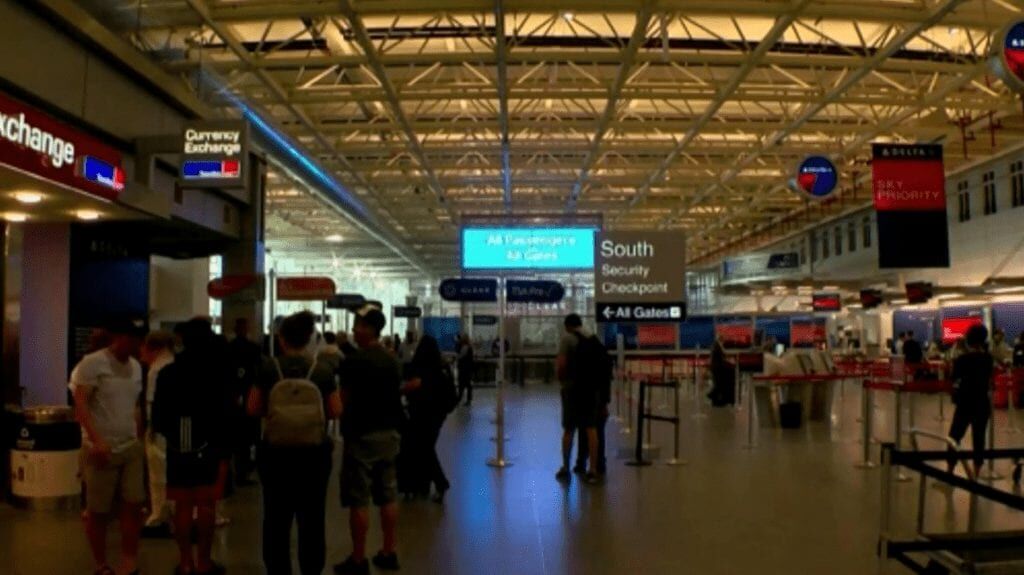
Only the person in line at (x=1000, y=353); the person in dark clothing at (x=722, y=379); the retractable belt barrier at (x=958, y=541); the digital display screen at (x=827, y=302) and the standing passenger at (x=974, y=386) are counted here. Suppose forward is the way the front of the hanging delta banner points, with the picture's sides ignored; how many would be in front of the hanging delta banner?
2

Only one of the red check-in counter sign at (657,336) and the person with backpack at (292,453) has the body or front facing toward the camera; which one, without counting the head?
the red check-in counter sign

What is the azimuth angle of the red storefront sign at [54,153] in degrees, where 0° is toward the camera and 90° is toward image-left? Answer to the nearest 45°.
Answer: approximately 315°

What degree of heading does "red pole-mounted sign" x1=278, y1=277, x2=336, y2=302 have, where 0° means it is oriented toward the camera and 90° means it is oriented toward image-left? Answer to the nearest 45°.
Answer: approximately 0°

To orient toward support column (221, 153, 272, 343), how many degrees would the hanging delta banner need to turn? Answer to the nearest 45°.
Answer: approximately 90° to its right

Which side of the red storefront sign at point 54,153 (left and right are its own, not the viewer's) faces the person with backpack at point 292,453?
front

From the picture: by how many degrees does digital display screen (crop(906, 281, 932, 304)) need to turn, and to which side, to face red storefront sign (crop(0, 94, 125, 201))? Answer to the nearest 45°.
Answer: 0° — it already faces it

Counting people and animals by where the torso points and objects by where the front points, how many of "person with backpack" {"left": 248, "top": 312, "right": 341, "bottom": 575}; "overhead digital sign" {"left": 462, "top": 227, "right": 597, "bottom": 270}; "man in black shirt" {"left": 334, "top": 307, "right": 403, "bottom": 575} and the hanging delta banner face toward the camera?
2

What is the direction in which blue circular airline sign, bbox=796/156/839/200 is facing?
toward the camera

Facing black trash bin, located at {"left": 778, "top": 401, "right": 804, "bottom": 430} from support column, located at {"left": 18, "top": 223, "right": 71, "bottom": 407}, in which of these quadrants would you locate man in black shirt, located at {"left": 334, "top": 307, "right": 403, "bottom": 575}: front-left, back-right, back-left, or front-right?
front-right

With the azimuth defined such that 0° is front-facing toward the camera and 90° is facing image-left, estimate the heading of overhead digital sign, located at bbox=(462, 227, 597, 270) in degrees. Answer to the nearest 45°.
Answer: approximately 0°

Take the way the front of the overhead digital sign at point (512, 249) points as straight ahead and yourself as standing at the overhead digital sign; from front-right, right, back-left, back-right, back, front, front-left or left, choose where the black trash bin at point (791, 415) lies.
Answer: front-left

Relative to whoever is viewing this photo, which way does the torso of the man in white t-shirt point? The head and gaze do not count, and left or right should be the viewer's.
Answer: facing the viewer and to the right of the viewer

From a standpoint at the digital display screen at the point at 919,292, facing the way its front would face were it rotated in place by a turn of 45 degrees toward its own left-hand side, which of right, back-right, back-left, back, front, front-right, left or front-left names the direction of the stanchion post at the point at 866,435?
front-right

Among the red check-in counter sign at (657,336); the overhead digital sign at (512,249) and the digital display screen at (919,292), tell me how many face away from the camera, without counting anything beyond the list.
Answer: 0

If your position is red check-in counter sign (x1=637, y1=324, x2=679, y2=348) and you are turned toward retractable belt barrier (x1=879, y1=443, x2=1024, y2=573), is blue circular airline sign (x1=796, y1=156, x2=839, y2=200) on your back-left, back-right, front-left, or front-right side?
front-left
